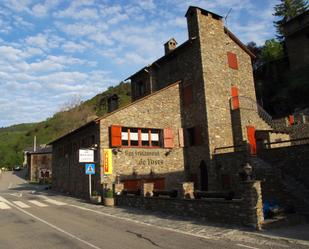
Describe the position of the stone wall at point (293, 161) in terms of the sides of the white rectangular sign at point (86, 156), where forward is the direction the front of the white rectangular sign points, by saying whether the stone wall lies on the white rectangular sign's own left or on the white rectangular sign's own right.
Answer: on the white rectangular sign's own left

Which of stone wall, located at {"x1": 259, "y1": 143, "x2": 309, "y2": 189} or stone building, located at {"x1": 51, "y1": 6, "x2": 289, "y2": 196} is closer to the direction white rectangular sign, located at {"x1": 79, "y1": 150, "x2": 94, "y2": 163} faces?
the stone wall

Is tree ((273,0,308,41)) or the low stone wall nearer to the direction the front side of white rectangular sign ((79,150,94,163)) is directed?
the low stone wall

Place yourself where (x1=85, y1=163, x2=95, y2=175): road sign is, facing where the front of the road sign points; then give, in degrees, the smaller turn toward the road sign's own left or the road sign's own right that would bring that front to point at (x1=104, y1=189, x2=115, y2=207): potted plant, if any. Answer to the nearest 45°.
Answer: approximately 45° to the road sign's own left

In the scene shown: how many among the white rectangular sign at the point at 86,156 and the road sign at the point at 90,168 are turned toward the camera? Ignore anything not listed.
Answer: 2

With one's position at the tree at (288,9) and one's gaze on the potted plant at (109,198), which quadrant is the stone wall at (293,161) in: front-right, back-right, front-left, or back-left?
front-left

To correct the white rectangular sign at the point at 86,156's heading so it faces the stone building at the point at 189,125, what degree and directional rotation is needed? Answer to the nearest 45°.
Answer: approximately 90° to its left

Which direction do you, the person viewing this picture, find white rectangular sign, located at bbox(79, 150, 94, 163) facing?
facing the viewer

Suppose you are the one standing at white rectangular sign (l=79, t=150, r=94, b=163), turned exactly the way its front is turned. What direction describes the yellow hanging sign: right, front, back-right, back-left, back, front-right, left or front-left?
left

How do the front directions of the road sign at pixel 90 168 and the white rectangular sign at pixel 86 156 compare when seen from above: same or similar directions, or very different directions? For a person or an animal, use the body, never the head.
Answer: same or similar directions

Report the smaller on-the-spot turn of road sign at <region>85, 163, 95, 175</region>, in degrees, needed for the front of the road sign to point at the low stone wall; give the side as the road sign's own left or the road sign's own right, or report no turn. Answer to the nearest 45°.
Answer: approximately 45° to the road sign's own left

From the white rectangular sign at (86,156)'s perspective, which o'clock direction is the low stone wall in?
The low stone wall is roughly at 11 o'clock from the white rectangular sign.

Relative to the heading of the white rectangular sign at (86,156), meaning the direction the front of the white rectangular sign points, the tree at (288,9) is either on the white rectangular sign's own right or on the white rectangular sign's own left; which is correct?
on the white rectangular sign's own left

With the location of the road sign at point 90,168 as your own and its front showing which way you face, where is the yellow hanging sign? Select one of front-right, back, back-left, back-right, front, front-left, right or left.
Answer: left

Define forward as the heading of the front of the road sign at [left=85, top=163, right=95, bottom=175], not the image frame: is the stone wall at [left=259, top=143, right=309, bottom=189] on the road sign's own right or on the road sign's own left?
on the road sign's own left
